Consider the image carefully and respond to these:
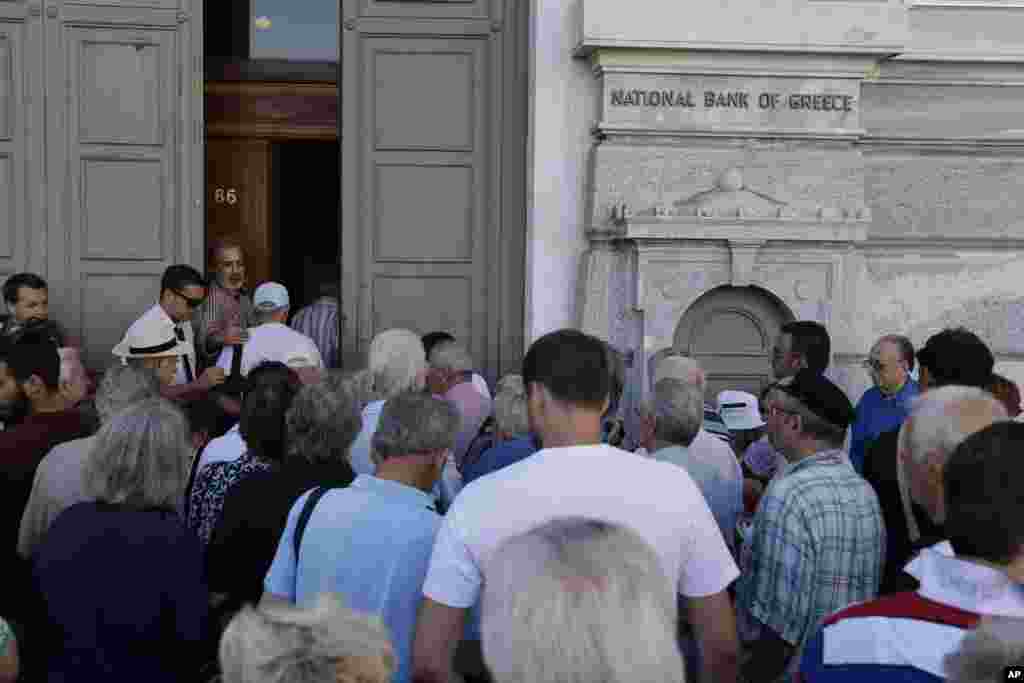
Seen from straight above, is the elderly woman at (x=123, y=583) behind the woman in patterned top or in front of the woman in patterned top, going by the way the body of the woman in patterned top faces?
behind

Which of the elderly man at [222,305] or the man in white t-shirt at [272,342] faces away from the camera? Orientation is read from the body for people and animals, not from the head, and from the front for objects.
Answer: the man in white t-shirt

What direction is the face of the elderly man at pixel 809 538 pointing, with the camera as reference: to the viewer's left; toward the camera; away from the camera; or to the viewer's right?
to the viewer's left

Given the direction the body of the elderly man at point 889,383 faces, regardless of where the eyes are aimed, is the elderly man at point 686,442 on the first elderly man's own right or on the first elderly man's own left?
on the first elderly man's own right

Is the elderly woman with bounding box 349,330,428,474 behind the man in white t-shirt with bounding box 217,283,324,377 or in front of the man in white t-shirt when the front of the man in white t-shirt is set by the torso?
behind

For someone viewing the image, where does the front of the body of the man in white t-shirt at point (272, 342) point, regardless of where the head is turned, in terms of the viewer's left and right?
facing away from the viewer

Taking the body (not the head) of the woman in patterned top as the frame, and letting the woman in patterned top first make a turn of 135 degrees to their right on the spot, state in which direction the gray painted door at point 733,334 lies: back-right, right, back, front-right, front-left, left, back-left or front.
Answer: left

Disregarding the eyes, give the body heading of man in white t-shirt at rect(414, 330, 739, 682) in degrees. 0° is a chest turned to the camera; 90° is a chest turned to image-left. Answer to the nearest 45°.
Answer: approximately 180°

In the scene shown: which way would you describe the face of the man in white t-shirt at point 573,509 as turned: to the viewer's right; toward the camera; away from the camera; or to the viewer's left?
away from the camera

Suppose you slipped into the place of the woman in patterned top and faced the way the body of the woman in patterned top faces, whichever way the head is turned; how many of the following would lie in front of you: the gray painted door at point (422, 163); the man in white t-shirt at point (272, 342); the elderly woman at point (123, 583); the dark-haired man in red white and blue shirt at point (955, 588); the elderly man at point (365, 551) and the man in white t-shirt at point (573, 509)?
2

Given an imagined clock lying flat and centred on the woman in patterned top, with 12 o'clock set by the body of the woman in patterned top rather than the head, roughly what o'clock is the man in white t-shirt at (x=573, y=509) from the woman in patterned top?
The man in white t-shirt is roughly at 5 o'clock from the woman in patterned top.

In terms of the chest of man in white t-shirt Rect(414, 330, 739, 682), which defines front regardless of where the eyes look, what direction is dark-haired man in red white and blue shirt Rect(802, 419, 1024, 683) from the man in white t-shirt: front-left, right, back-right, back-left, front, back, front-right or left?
back-right

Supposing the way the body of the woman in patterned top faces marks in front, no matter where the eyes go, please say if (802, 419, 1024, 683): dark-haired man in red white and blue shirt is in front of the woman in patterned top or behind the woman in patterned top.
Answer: behind

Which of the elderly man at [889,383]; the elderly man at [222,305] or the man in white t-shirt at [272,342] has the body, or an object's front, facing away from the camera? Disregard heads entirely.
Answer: the man in white t-shirt

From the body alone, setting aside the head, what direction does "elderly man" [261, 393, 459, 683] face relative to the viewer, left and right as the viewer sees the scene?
facing away from the viewer and to the right of the viewer

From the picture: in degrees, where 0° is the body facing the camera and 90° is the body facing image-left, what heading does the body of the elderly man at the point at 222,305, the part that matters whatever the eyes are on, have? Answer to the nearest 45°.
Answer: approximately 315°

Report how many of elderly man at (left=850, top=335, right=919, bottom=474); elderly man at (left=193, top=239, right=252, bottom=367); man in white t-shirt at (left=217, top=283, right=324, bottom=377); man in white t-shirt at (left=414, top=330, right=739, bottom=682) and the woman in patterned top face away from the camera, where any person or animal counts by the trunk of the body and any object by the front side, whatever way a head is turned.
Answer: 3
